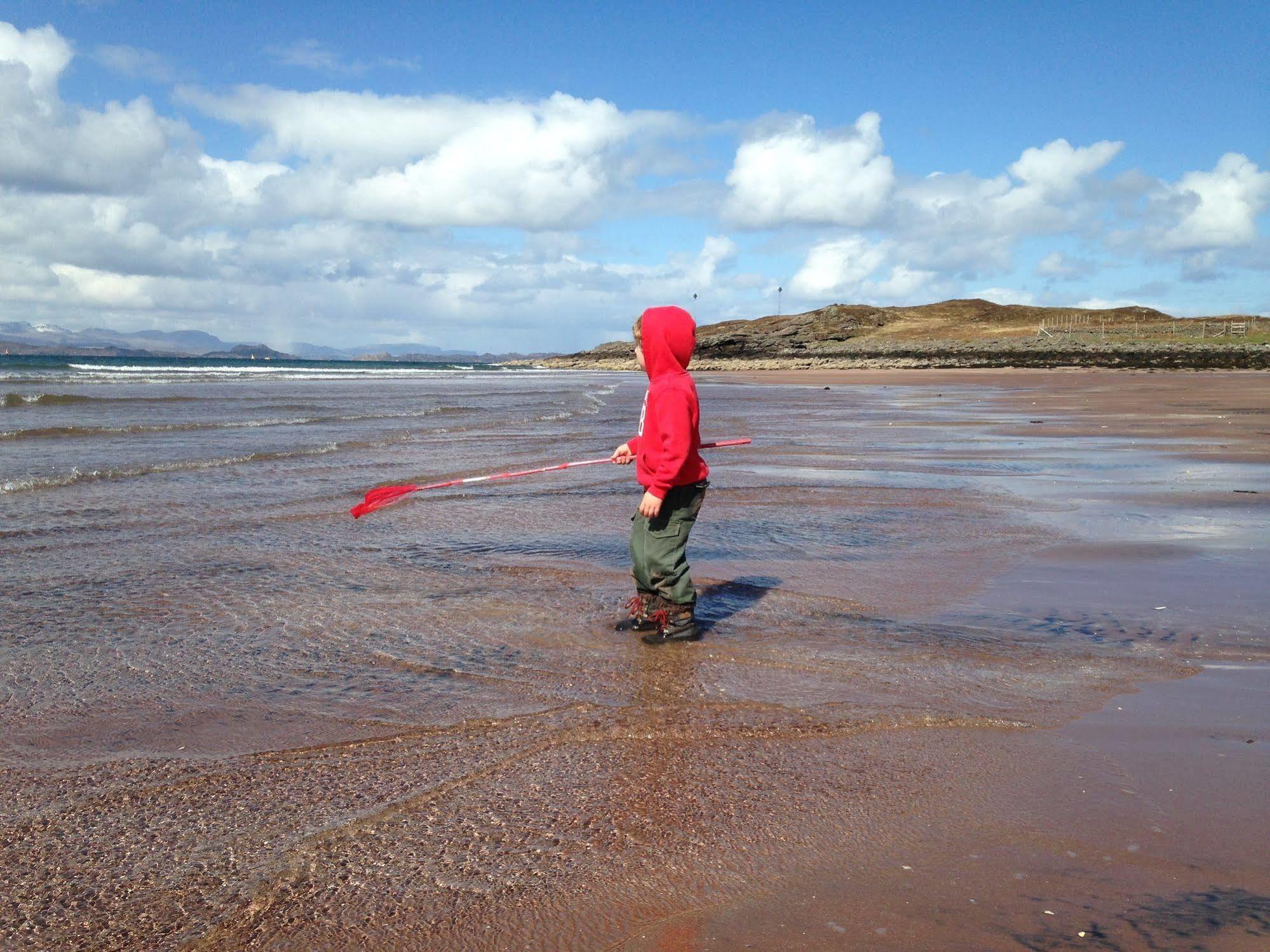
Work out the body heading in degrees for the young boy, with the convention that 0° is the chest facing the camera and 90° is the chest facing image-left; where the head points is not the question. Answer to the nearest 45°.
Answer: approximately 90°
